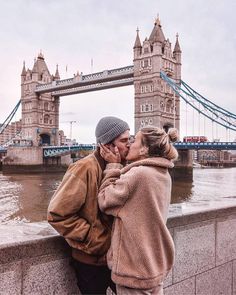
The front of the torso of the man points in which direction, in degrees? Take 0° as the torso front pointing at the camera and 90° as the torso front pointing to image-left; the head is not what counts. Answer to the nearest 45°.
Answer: approximately 270°
